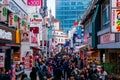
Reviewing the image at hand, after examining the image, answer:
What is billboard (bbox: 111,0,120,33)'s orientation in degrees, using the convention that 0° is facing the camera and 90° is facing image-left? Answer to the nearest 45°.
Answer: approximately 0°
